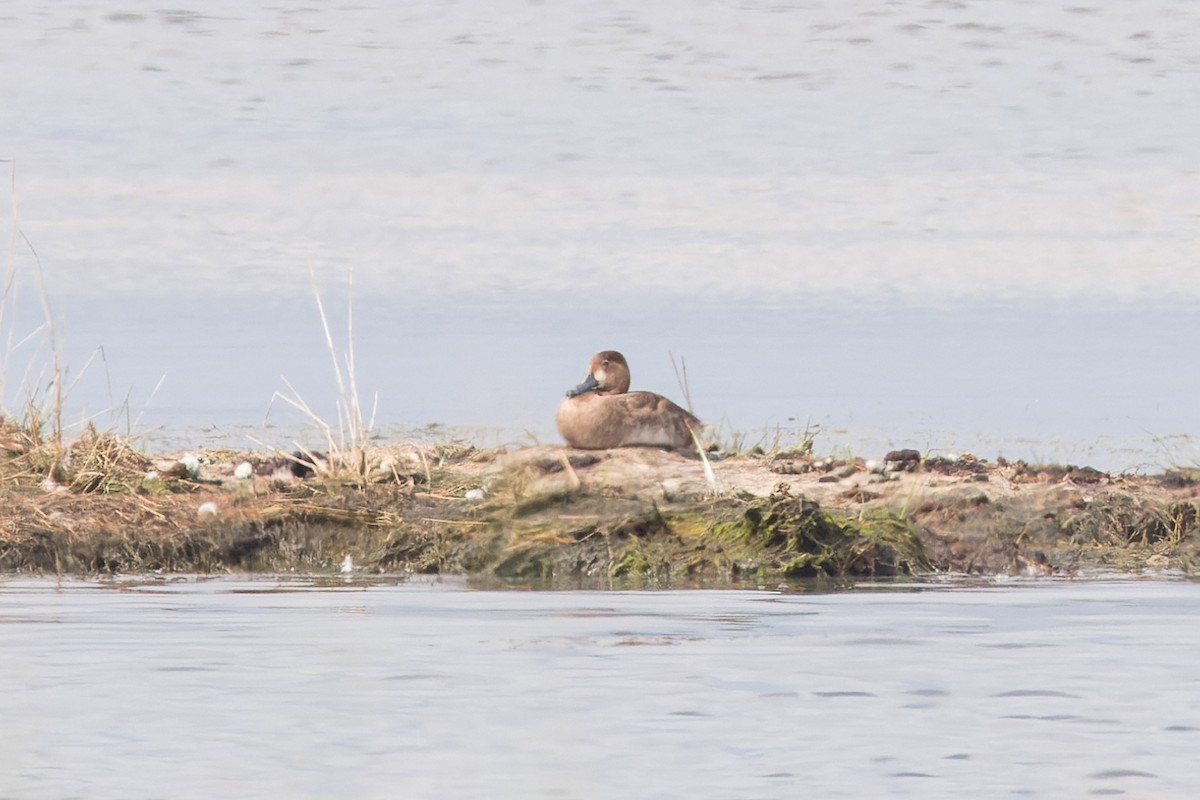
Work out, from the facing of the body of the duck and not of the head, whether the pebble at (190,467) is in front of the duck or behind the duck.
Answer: in front

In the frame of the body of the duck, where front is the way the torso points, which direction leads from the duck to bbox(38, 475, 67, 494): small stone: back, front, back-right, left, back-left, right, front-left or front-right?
front-left

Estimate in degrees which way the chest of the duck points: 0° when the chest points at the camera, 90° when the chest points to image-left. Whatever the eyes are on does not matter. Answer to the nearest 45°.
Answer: approximately 90°
